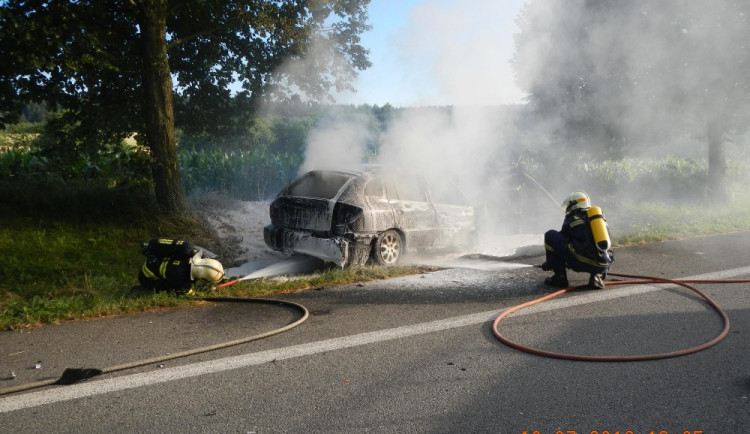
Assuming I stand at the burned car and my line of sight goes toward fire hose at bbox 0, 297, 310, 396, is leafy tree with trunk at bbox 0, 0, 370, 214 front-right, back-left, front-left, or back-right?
back-right

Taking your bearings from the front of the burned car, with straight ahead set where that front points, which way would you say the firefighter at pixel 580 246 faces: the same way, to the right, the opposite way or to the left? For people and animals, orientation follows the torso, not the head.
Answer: to the left

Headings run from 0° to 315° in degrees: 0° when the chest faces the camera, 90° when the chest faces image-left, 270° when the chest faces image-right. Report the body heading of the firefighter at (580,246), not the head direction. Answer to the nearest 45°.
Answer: approximately 135°

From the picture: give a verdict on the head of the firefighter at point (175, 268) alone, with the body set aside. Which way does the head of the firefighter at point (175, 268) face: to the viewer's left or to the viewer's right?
to the viewer's right

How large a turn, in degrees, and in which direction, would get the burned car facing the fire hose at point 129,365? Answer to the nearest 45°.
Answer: approximately 135° to its right

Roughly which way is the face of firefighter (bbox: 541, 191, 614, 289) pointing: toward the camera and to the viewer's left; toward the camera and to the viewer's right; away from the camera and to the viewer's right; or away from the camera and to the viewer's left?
away from the camera and to the viewer's left

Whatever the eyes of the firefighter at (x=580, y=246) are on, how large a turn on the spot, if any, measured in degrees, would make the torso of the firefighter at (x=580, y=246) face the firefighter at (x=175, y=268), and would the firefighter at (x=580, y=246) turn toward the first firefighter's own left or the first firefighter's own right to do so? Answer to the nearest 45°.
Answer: approximately 90° to the first firefighter's own left

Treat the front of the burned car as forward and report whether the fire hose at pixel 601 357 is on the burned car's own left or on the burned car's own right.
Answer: on the burned car's own right

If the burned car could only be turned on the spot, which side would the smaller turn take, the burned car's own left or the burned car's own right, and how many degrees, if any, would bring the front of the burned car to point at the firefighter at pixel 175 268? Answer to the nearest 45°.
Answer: approximately 180°

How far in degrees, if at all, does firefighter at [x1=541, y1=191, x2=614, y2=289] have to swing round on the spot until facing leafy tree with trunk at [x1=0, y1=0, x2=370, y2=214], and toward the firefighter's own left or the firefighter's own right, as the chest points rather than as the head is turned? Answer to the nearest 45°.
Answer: approximately 45° to the firefighter's own left

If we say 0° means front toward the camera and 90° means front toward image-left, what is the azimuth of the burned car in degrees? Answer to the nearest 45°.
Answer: approximately 225°

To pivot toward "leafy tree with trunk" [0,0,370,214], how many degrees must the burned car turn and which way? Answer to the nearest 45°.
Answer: approximately 90° to its left
